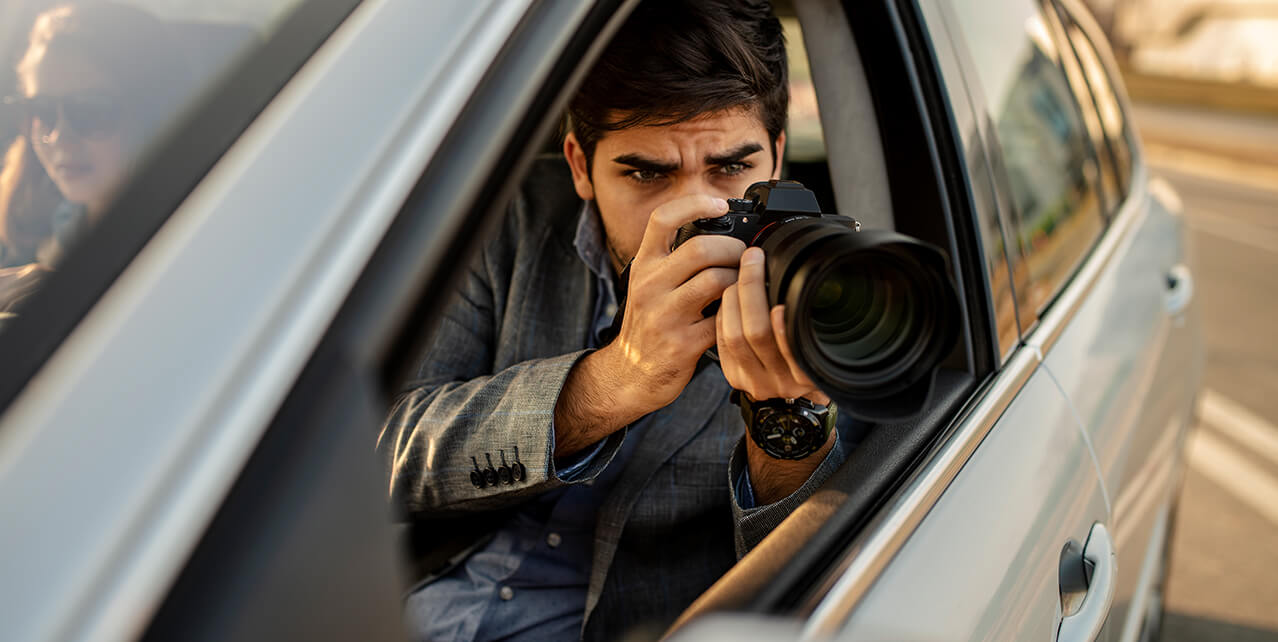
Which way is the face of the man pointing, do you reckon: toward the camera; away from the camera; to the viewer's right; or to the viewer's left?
toward the camera

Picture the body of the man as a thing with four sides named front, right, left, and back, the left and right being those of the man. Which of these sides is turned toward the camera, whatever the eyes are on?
front

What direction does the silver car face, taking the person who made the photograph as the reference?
facing the viewer and to the left of the viewer
